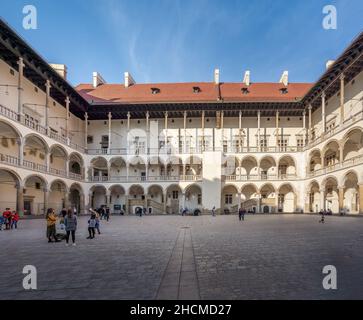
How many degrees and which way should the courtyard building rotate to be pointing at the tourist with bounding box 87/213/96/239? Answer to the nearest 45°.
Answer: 0° — it already faces them

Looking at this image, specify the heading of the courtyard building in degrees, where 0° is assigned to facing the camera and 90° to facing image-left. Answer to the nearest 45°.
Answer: approximately 0°
